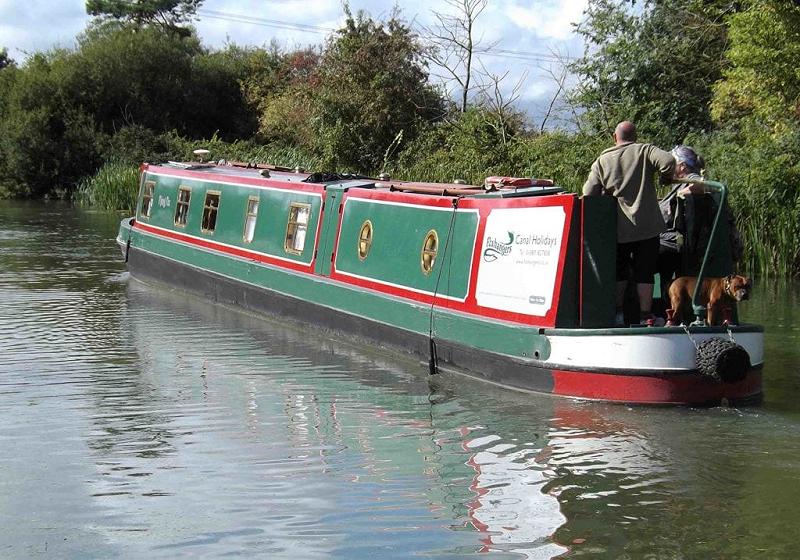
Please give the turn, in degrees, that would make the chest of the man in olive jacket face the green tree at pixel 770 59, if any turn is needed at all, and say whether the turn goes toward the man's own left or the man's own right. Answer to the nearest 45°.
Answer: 0° — they already face it

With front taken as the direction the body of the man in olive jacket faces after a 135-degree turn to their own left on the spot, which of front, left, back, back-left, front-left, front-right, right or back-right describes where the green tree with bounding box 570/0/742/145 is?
back-right

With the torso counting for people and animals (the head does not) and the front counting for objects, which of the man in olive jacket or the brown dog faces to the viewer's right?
the brown dog

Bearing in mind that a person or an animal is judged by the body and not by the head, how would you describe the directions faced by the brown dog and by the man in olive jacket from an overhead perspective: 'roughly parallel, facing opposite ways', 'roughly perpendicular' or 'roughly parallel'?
roughly perpendicular

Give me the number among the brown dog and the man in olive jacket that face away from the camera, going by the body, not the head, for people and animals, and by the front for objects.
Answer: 1

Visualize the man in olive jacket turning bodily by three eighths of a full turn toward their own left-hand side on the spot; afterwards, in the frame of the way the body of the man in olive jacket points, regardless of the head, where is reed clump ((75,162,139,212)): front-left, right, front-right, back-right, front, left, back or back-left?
right

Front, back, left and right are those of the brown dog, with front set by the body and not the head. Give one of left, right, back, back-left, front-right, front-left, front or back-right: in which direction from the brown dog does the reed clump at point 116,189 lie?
back-left

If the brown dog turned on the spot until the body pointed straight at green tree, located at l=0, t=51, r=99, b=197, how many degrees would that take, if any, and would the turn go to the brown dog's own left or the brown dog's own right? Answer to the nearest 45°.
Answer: approximately 135° to the brown dog's own left

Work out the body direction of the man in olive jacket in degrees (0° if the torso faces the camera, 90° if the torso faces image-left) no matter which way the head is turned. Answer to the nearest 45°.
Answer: approximately 180°

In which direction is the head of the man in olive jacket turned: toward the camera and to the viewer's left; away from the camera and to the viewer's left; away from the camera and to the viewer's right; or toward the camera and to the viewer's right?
away from the camera and to the viewer's left

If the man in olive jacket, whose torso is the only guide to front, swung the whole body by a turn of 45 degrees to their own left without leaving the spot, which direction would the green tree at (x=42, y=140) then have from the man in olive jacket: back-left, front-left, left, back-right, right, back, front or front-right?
front

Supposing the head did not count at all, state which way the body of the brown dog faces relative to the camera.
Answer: to the viewer's right

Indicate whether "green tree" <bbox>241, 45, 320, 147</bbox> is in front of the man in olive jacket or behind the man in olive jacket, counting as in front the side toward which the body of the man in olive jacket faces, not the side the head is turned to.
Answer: in front

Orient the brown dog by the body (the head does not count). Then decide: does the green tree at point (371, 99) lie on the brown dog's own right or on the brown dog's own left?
on the brown dog's own left
